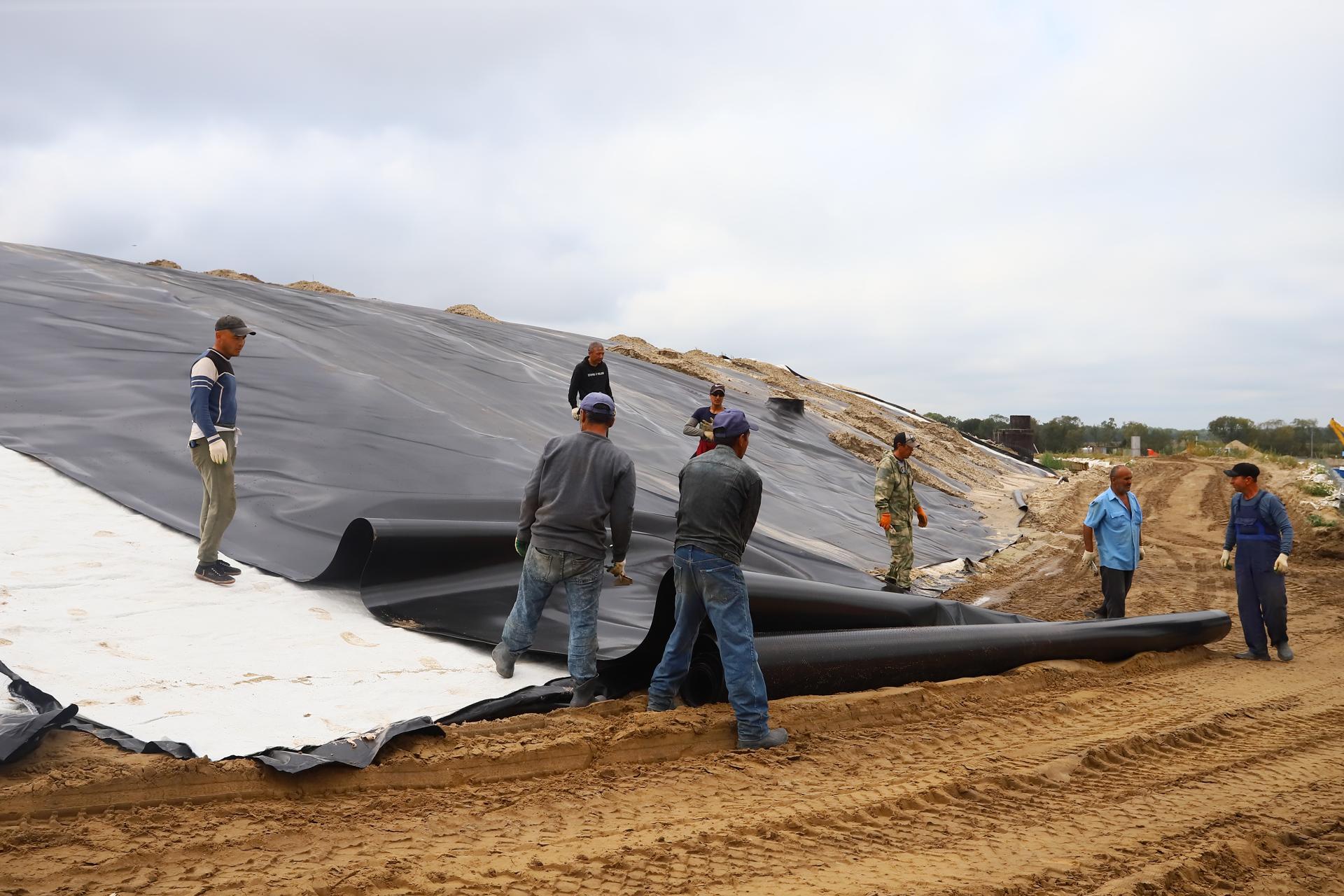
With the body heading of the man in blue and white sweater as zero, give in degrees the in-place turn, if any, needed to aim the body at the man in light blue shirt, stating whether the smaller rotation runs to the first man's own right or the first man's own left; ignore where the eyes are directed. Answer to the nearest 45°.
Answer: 0° — they already face them

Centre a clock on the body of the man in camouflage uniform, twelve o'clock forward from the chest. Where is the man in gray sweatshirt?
The man in gray sweatshirt is roughly at 2 o'clock from the man in camouflage uniform.

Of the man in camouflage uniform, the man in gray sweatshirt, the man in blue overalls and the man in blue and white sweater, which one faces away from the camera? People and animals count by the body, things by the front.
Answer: the man in gray sweatshirt

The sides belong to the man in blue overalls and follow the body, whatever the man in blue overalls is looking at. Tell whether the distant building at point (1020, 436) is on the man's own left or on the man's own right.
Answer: on the man's own right

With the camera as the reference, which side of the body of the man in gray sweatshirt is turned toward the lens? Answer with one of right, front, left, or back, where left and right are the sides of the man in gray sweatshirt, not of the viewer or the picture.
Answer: back

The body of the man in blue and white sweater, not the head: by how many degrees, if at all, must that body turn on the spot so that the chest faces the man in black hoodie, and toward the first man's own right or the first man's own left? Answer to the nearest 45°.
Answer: approximately 45° to the first man's own left

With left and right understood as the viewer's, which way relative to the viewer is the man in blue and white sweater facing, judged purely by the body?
facing to the right of the viewer

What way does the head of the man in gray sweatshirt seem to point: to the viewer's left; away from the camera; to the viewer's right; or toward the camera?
away from the camera

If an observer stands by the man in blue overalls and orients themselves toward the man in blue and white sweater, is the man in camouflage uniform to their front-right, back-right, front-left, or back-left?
front-right

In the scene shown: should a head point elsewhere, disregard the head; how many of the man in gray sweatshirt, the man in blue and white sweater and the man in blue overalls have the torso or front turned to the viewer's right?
1

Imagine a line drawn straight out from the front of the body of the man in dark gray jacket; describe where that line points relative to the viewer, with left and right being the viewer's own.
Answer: facing away from the viewer and to the right of the viewer
